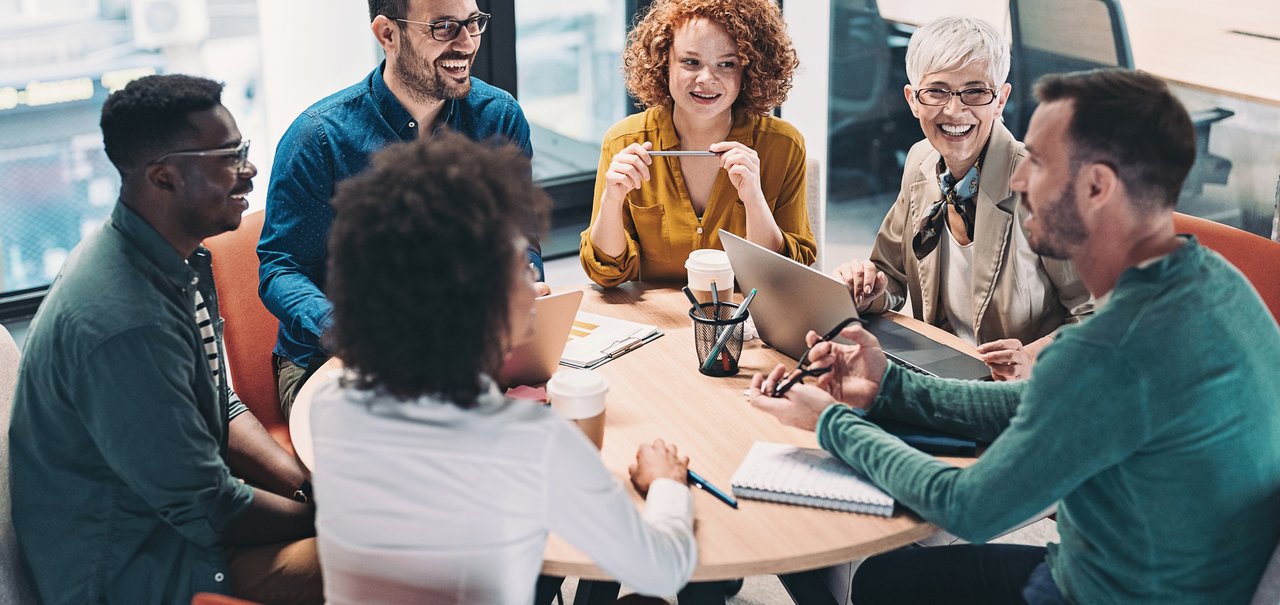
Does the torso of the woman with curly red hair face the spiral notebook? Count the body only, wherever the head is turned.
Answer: yes

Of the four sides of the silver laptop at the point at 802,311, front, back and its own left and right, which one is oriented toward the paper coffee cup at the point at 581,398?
back

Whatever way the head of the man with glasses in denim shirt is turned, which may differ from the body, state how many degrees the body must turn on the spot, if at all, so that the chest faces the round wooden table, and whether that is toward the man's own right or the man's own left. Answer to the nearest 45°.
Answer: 0° — they already face it

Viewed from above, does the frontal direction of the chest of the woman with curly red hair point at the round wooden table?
yes

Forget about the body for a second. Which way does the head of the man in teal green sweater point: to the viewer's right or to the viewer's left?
to the viewer's left

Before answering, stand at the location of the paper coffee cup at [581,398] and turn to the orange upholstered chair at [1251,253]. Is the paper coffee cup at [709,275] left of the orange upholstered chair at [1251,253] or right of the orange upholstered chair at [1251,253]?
left

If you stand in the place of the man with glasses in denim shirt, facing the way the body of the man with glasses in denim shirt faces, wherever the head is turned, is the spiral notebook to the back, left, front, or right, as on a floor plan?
front

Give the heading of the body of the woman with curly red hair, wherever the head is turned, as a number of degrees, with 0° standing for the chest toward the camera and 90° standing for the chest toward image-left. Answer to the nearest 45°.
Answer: approximately 0°
